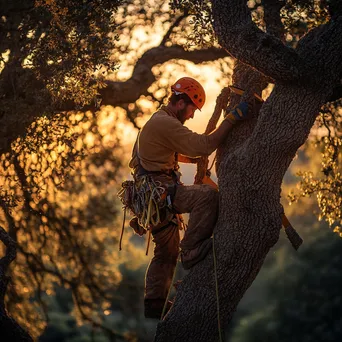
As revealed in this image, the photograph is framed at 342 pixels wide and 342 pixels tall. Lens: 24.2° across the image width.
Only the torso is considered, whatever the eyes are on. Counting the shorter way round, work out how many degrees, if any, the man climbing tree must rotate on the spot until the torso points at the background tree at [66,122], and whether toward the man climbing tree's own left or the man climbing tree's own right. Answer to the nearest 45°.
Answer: approximately 135° to the man climbing tree's own left

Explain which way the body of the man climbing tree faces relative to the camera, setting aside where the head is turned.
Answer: to the viewer's right
